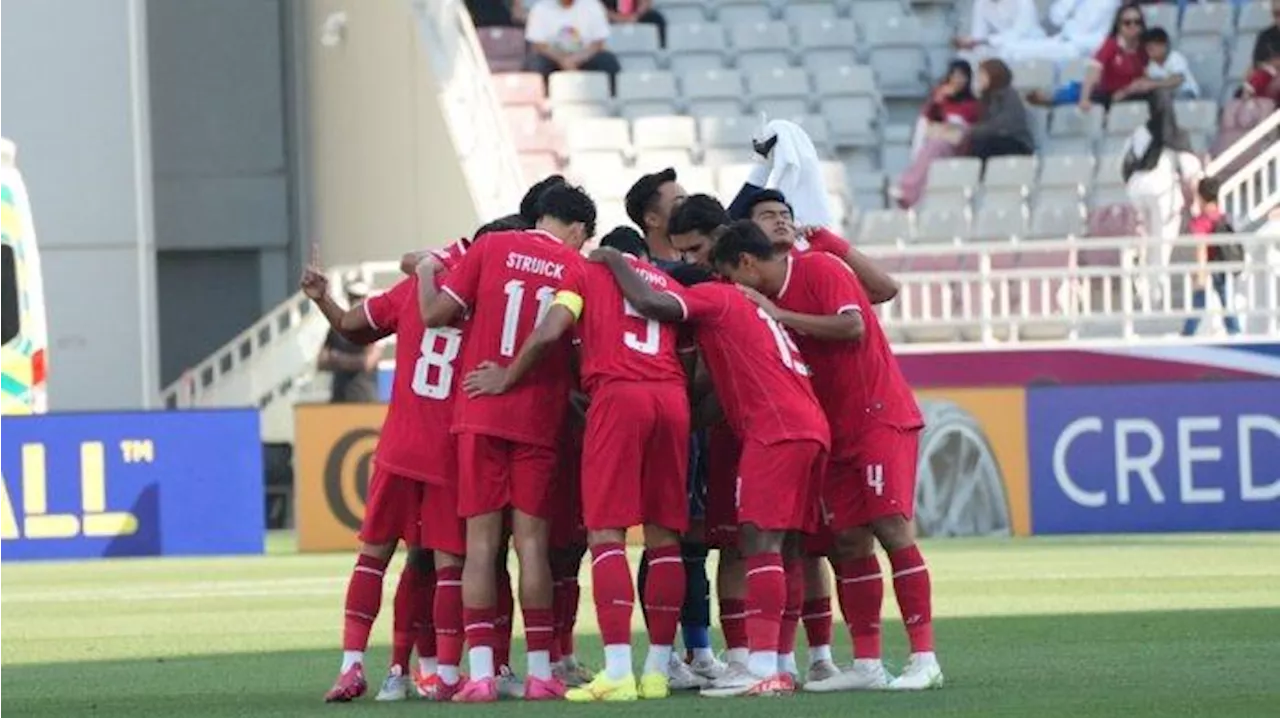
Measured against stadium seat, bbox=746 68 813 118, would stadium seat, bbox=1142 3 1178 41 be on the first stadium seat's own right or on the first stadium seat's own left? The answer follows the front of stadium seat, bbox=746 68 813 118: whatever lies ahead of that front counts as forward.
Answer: on the first stadium seat's own left

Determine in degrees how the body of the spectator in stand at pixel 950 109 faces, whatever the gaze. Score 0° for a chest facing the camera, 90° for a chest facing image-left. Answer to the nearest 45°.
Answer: approximately 45°

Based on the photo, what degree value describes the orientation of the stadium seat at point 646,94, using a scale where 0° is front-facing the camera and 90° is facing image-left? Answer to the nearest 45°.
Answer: approximately 0°

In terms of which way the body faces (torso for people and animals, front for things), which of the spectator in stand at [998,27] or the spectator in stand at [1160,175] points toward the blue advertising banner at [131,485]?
the spectator in stand at [998,27]
